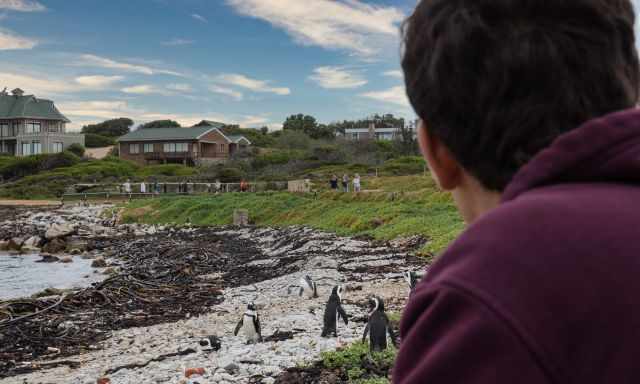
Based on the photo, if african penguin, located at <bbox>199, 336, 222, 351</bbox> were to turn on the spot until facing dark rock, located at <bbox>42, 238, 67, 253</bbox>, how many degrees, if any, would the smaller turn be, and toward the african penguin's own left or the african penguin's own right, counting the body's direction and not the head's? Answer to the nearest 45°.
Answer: approximately 90° to the african penguin's own right

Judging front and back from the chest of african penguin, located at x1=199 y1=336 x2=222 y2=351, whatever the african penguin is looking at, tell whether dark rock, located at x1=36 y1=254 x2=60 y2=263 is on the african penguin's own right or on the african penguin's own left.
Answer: on the african penguin's own right

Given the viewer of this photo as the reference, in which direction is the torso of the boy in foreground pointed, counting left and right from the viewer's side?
facing away from the viewer and to the left of the viewer

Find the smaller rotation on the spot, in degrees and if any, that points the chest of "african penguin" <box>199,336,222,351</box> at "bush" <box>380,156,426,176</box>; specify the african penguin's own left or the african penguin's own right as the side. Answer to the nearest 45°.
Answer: approximately 90° to the african penguin's own right

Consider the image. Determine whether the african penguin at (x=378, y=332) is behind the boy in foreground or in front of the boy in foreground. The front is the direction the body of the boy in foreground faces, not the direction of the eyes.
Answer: in front

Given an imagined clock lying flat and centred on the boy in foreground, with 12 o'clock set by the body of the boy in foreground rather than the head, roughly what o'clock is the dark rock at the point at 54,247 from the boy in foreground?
The dark rock is roughly at 12 o'clock from the boy in foreground.

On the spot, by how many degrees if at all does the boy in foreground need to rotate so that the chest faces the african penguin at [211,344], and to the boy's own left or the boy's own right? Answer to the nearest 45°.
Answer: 0° — they already face it

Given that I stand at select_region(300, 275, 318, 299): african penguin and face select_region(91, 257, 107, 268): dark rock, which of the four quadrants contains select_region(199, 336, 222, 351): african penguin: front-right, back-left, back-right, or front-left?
back-left

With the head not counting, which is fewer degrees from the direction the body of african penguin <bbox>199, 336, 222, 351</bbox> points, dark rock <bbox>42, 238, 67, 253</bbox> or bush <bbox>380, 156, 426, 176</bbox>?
the dark rock

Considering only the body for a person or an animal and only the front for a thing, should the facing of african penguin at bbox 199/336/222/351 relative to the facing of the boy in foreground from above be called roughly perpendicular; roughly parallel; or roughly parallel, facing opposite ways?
roughly perpendicular

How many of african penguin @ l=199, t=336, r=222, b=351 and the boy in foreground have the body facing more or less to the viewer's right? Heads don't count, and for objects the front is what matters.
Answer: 0

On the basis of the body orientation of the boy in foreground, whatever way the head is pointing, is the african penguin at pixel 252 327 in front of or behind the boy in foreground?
in front

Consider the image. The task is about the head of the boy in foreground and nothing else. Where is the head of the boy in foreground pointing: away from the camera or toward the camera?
away from the camera
